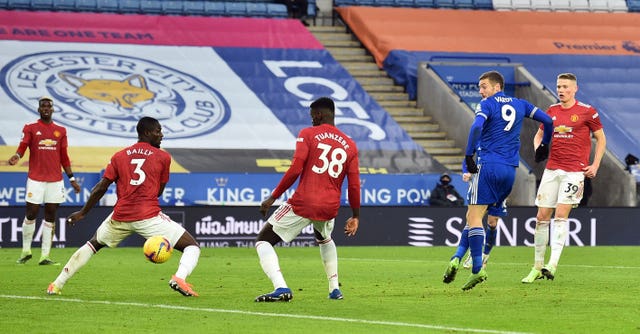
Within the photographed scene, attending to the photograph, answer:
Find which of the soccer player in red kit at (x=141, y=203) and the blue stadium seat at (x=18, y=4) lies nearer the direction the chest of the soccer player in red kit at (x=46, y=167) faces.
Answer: the soccer player in red kit

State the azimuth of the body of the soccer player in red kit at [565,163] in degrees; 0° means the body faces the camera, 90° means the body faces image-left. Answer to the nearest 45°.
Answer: approximately 45°

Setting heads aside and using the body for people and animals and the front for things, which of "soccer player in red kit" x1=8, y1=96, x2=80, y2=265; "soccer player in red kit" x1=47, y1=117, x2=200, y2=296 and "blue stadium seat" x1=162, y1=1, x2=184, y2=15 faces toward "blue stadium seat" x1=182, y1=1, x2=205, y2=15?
"soccer player in red kit" x1=47, y1=117, x2=200, y2=296

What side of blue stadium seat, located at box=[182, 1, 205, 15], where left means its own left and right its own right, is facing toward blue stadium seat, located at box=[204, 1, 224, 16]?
left

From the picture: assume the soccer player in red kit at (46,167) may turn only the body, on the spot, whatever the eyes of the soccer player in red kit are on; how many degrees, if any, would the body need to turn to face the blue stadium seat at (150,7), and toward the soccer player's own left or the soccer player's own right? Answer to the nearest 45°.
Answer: approximately 180°

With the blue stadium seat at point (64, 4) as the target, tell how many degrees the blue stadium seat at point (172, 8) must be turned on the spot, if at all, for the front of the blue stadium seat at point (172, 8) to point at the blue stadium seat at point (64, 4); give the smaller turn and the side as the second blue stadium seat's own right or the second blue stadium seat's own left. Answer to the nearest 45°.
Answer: approximately 90° to the second blue stadium seat's own right

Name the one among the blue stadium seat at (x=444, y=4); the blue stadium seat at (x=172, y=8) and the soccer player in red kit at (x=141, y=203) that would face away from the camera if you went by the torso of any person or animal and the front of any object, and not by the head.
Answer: the soccer player in red kit

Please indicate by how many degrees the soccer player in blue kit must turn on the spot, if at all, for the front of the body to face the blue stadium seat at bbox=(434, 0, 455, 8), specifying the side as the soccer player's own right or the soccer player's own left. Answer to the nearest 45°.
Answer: approximately 45° to the soccer player's own right
